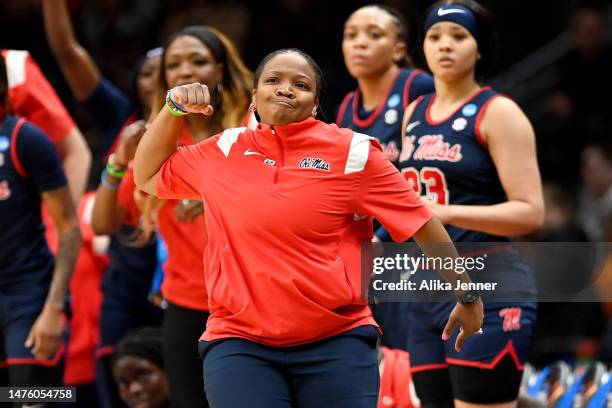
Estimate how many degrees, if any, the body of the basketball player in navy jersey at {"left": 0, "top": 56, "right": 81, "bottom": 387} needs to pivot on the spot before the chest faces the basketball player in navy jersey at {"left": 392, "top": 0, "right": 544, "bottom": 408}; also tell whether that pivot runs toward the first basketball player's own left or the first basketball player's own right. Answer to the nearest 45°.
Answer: approximately 90° to the first basketball player's own left

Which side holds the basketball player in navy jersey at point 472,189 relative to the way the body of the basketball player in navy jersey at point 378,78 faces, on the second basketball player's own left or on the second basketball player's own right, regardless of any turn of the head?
on the second basketball player's own left

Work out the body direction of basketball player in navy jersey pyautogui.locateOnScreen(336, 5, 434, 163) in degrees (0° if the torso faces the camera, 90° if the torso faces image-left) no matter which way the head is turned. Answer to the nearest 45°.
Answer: approximately 45°

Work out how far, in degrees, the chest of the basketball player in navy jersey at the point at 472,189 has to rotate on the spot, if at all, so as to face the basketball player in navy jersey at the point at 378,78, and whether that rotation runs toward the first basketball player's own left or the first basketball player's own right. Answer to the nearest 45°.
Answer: approximately 90° to the first basketball player's own right

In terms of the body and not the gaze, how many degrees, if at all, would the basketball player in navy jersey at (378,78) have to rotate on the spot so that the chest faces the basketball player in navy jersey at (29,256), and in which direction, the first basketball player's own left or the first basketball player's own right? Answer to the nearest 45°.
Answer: approximately 45° to the first basketball player's own right
